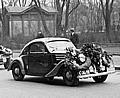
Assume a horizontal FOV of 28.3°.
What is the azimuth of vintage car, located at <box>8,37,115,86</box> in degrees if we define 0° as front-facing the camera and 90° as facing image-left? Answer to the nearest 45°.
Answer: approximately 315°

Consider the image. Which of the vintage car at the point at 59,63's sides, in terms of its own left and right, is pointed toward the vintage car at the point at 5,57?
back
